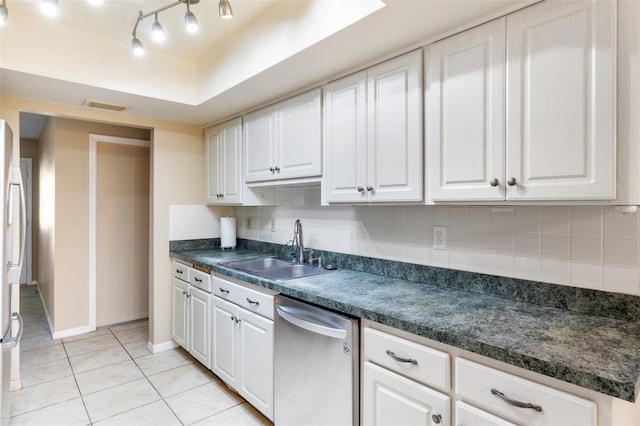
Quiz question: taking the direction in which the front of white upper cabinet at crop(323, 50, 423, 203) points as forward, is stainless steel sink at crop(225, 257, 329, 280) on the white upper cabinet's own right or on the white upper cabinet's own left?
on the white upper cabinet's own right

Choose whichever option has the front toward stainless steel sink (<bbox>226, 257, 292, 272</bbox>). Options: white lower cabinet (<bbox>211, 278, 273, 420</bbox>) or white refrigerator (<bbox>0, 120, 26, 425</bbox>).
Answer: the white refrigerator

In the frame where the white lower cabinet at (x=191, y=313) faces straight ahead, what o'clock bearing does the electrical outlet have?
The electrical outlet is roughly at 9 o'clock from the white lower cabinet.

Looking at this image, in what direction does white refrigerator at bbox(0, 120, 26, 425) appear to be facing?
to the viewer's right

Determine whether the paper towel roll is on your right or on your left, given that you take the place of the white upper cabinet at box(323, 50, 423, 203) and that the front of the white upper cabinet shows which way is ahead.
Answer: on your right

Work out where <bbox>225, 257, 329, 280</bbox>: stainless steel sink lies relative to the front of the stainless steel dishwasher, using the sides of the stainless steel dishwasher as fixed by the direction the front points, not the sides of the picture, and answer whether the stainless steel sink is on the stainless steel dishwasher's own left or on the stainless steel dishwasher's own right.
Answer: on the stainless steel dishwasher's own right

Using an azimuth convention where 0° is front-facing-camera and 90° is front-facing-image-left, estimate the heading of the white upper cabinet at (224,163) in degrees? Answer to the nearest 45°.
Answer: approximately 45°

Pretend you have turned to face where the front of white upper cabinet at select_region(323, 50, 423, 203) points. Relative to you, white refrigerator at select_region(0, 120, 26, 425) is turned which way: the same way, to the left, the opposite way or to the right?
the opposite way
